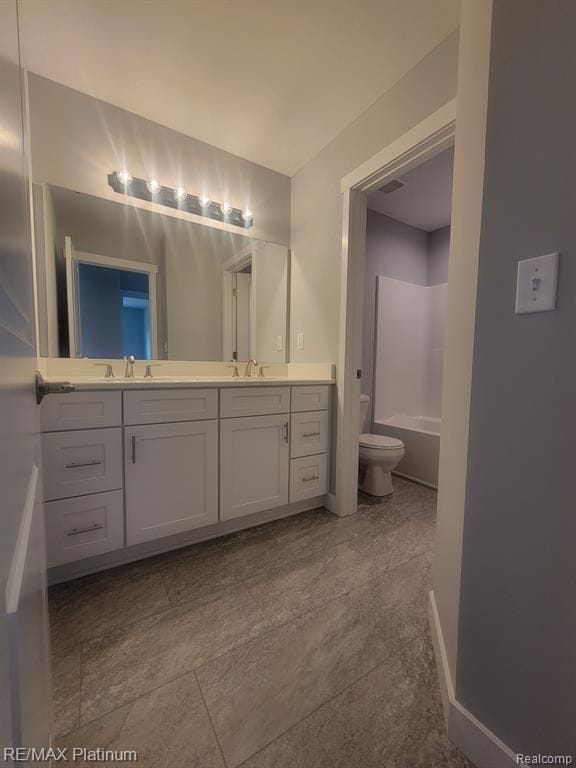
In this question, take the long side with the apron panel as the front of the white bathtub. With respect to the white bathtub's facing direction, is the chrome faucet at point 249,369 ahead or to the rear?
ahead

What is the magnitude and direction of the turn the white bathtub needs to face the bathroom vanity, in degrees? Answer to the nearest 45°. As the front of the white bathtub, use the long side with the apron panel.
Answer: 0° — it already faces it

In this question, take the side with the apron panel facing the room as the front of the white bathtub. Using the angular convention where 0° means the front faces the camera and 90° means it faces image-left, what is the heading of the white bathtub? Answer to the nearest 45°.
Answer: approximately 45°

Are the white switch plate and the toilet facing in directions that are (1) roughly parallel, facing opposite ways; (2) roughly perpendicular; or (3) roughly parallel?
roughly perpendicular

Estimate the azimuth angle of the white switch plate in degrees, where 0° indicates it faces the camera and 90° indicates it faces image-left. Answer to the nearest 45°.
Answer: approximately 45°

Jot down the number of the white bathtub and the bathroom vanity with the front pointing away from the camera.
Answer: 0

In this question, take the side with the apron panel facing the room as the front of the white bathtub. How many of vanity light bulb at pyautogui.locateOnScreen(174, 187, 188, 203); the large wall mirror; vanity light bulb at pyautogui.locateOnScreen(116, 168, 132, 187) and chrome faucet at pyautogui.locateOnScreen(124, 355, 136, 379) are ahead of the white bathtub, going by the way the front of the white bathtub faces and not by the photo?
4

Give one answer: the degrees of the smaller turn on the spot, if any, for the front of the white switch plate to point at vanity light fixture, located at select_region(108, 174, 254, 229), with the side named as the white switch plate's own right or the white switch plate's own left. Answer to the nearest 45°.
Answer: approximately 45° to the white switch plate's own right

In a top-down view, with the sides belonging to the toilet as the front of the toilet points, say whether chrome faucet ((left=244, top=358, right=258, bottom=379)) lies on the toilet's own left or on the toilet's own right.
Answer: on the toilet's own right

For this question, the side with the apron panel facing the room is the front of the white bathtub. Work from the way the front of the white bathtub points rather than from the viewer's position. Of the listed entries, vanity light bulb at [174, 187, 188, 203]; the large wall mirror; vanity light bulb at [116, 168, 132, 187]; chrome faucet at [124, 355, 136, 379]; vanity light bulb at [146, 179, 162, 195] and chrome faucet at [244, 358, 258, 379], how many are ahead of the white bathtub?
6

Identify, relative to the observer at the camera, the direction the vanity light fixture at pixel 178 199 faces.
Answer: facing the viewer and to the right of the viewer

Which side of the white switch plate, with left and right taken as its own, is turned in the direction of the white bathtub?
right

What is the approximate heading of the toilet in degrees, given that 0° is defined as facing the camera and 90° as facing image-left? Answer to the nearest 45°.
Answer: approximately 315°

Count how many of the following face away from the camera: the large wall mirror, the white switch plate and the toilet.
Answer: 0
